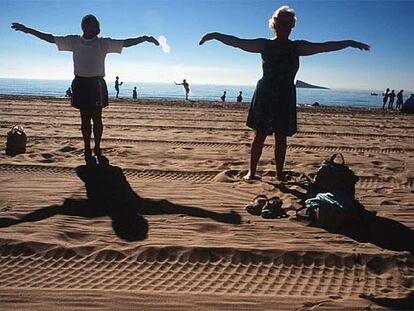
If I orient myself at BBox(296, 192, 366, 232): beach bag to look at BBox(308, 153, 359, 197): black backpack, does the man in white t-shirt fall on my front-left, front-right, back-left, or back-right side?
front-left

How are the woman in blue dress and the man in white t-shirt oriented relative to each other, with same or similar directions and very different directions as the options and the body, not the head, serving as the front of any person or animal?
same or similar directions
